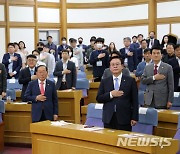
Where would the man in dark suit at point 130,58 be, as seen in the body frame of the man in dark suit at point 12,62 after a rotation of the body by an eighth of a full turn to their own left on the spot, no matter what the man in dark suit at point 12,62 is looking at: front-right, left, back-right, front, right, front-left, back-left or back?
front-left

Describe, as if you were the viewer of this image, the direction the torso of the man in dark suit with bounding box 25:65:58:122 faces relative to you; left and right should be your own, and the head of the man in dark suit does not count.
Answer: facing the viewer

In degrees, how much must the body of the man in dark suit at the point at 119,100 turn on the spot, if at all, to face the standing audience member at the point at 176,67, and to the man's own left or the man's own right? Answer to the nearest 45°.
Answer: approximately 135° to the man's own left

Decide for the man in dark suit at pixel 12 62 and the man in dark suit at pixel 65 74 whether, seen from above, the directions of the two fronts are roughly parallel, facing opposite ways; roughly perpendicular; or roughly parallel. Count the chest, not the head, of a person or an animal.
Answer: roughly parallel

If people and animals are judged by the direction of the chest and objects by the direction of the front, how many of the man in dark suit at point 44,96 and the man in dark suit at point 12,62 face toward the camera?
2

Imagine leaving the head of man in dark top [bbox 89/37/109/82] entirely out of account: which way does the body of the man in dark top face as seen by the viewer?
toward the camera

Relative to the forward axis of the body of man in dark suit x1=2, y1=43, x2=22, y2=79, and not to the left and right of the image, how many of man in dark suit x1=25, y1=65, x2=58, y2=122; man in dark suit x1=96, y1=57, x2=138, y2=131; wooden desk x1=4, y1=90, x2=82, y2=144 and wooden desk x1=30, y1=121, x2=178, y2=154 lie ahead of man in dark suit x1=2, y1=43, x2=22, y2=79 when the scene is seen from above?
4

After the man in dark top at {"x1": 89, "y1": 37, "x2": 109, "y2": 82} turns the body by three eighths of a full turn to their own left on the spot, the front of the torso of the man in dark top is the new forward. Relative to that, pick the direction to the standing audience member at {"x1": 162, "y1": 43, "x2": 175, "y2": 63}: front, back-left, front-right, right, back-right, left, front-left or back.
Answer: right

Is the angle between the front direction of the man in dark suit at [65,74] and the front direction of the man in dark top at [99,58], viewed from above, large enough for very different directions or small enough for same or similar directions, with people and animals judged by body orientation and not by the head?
same or similar directions

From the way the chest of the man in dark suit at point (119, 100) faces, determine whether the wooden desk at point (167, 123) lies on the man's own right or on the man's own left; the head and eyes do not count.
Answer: on the man's own left

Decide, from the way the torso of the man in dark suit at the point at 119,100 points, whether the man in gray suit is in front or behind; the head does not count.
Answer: behind

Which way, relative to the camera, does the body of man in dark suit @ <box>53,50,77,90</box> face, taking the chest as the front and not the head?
toward the camera

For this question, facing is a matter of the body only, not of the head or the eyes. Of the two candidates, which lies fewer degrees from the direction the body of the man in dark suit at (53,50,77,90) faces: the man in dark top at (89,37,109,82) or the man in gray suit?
the man in gray suit

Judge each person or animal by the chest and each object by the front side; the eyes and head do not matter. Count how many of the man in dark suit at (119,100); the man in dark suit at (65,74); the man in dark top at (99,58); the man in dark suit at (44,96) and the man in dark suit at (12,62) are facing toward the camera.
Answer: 5
